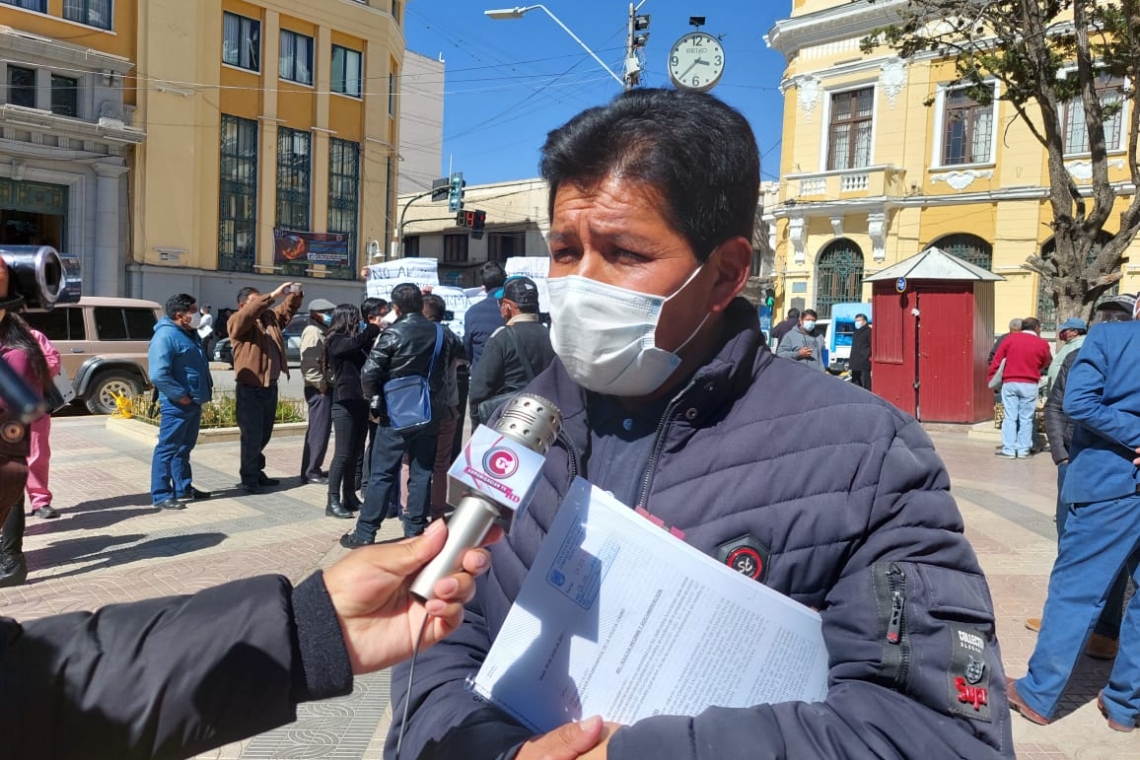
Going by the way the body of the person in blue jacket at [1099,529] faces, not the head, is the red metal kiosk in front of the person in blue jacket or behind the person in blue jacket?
in front

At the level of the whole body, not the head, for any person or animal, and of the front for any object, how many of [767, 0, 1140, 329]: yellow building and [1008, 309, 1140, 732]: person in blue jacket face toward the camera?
1

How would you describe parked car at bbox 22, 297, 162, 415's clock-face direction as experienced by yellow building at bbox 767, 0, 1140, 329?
The parked car is roughly at 1 o'clock from the yellow building.

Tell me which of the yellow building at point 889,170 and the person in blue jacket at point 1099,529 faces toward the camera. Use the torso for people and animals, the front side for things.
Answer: the yellow building

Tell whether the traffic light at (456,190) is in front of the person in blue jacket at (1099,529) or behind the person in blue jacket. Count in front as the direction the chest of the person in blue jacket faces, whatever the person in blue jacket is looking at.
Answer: in front

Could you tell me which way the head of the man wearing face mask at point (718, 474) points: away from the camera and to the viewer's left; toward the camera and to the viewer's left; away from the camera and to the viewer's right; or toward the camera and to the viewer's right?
toward the camera and to the viewer's left

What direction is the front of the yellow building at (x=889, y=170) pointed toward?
toward the camera

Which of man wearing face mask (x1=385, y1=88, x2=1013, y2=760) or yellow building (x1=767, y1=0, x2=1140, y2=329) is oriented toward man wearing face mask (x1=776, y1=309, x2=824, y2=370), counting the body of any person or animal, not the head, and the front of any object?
the yellow building

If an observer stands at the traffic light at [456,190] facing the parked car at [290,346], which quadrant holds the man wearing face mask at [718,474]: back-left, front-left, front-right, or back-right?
front-left

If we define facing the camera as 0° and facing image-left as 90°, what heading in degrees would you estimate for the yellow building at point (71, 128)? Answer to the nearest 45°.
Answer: approximately 315°

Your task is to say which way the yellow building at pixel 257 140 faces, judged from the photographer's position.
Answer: facing the viewer and to the right of the viewer

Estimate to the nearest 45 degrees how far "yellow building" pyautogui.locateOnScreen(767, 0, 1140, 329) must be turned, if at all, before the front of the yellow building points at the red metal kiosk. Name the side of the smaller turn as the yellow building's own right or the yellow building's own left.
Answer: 0° — it already faces it

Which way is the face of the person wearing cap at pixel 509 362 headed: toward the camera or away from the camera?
away from the camera

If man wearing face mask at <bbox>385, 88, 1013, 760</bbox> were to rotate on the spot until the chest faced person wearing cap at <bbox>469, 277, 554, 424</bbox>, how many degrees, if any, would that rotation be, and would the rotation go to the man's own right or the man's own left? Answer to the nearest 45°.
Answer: approximately 135° to the man's own right
